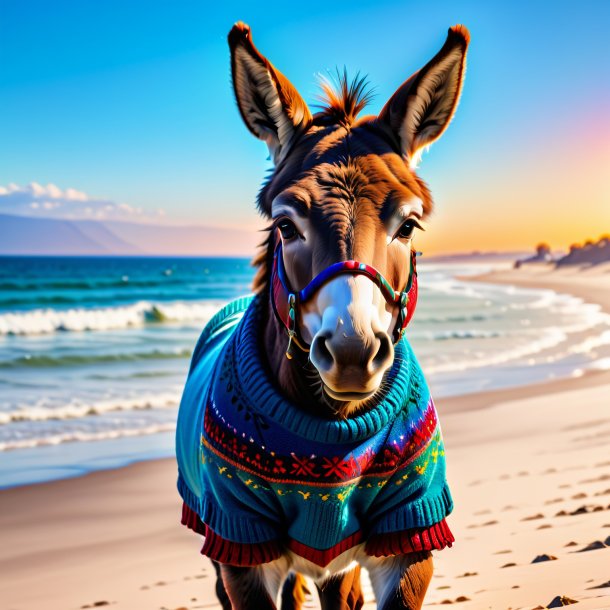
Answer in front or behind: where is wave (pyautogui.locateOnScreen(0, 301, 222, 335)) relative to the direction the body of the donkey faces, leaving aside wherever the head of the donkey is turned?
behind

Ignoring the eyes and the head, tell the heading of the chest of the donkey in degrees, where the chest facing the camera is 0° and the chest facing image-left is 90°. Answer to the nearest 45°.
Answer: approximately 0°
